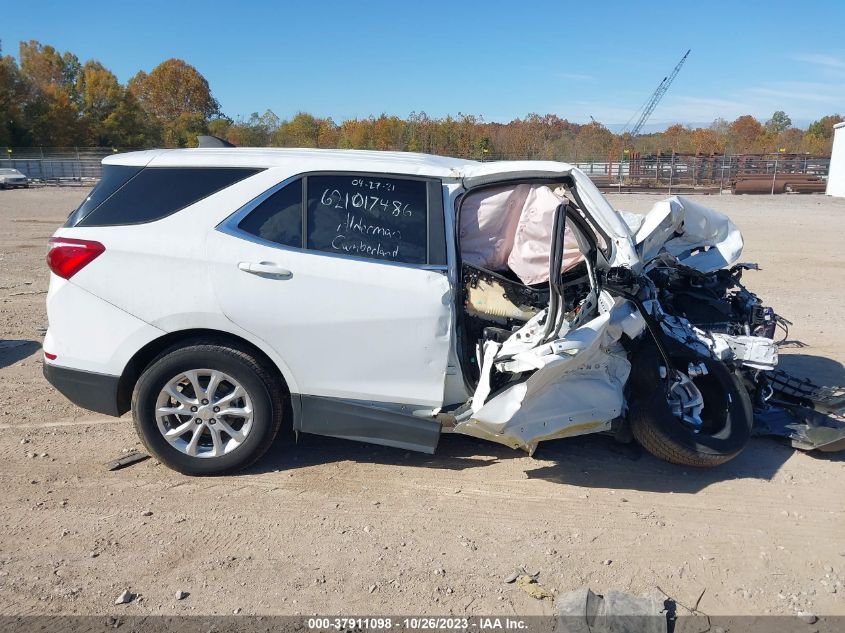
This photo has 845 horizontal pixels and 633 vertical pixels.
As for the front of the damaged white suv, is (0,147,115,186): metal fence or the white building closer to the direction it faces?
the white building

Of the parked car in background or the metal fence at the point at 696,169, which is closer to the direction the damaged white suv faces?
the metal fence

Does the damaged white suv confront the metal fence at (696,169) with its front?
no

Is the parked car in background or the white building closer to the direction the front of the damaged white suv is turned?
the white building

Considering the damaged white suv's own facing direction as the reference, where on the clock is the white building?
The white building is roughly at 10 o'clock from the damaged white suv.

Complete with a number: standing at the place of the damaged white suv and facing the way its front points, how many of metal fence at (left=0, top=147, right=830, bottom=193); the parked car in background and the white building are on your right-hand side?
0

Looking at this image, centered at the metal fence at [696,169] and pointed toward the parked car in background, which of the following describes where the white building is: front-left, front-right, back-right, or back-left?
back-left

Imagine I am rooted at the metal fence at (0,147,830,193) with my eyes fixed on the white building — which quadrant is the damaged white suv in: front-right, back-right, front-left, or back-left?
front-right

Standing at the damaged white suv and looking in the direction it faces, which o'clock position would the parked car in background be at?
The parked car in background is roughly at 8 o'clock from the damaged white suv.

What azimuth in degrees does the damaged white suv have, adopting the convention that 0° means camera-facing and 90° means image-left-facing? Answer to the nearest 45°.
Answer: approximately 270°

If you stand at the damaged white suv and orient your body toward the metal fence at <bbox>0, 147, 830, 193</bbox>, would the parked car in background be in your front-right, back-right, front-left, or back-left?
front-left

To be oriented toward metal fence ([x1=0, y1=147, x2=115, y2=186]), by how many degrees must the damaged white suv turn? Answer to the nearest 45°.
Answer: approximately 135° to its left
